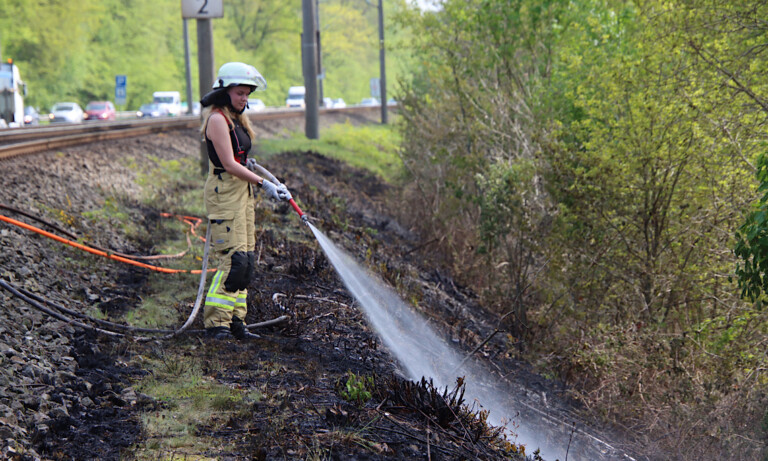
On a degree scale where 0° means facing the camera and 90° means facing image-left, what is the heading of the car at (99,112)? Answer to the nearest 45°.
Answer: approximately 45°

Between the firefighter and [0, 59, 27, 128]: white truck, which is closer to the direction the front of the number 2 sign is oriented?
the firefighter

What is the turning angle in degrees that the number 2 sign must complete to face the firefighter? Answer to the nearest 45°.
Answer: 0° — it already faces them

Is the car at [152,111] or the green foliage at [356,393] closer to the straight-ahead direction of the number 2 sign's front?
the green foliage

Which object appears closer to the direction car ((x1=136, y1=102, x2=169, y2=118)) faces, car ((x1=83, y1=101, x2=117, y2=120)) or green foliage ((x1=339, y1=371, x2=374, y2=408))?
the car

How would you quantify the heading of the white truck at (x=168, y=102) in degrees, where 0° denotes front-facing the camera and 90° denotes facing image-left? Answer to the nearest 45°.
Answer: approximately 45°

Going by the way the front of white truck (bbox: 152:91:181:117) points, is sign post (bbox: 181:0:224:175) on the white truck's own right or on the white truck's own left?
on the white truck's own left
